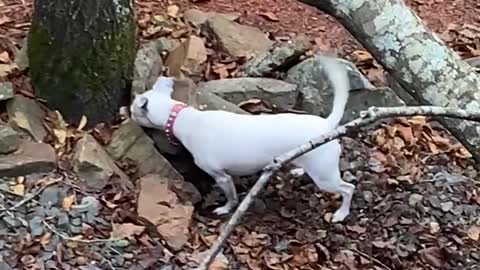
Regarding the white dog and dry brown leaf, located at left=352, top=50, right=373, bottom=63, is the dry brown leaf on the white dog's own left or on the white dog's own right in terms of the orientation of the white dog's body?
on the white dog's own right

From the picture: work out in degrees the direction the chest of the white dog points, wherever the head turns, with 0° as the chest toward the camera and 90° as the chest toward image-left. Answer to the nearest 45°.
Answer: approximately 90°

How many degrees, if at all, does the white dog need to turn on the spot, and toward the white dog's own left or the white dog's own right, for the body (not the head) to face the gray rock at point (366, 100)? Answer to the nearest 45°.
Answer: approximately 135° to the white dog's own right

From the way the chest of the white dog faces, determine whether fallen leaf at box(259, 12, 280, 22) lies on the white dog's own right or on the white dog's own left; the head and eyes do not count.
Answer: on the white dog's own right

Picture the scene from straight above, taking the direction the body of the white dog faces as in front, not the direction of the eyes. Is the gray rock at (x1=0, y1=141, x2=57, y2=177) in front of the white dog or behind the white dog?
in front

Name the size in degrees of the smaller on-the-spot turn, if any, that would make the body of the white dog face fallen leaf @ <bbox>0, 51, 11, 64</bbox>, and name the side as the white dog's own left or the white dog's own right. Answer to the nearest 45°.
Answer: approximately 45° to the white dog's own right

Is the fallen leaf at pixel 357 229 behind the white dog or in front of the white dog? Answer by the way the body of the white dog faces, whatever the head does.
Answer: behind

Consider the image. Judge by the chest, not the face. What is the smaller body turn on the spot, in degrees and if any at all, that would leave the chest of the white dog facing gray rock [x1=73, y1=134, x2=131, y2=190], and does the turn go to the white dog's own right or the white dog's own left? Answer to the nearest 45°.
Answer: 0° — it already faces it

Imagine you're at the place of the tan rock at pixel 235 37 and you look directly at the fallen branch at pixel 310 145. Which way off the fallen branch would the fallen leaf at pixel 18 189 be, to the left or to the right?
right

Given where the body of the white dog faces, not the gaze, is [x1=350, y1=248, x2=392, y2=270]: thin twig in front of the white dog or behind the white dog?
behind

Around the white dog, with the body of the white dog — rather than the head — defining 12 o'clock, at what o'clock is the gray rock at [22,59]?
The gray rock is roughly at 1 o'clock from the white dog.
